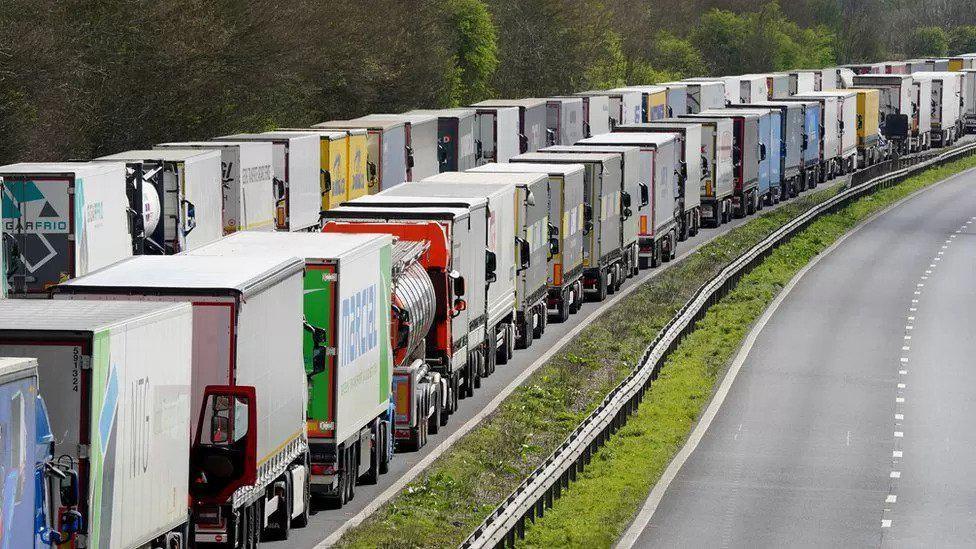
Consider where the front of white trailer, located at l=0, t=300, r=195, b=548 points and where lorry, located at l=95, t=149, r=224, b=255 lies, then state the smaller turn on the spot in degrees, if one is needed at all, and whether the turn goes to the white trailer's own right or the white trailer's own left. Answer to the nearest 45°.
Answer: approximately 45° to the white trailer's own left

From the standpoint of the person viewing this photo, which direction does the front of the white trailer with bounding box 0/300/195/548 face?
facing away from the viewer and to the right of the viewer

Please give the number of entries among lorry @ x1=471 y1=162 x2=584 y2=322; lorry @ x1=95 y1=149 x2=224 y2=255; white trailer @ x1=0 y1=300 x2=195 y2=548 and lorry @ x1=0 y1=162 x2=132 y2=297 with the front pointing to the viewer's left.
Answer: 0

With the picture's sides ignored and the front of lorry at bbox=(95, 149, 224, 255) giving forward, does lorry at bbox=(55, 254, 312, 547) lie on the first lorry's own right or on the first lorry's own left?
on the first lorry's own right

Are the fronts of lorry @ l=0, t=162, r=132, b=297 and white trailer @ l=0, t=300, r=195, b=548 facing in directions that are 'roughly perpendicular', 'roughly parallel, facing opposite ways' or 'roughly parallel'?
roughly parallel

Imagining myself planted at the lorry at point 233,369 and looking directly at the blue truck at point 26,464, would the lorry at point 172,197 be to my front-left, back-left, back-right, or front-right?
back-right

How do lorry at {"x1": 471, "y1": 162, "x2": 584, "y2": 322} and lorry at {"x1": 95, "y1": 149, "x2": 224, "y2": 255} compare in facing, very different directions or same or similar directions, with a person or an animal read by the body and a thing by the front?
same or similar directions

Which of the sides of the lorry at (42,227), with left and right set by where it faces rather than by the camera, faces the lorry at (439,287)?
right

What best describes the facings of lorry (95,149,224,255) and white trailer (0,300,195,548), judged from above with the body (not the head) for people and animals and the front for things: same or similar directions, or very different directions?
same or similar directions

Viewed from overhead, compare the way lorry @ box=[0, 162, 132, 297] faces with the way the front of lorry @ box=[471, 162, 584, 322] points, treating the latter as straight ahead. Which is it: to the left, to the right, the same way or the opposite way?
the same way
